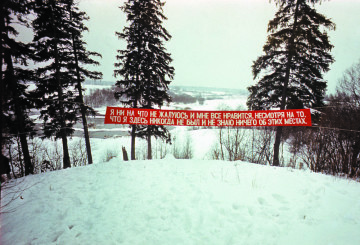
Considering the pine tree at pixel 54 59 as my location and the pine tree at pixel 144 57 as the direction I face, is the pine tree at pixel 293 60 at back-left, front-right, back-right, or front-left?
front-right

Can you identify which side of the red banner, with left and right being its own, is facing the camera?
front

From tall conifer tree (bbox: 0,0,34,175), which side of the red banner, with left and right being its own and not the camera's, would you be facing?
right

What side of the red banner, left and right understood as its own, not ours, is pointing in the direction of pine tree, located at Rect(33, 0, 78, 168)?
right

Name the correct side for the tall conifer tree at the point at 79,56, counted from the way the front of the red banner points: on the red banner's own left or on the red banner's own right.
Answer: on the red banner's own right
